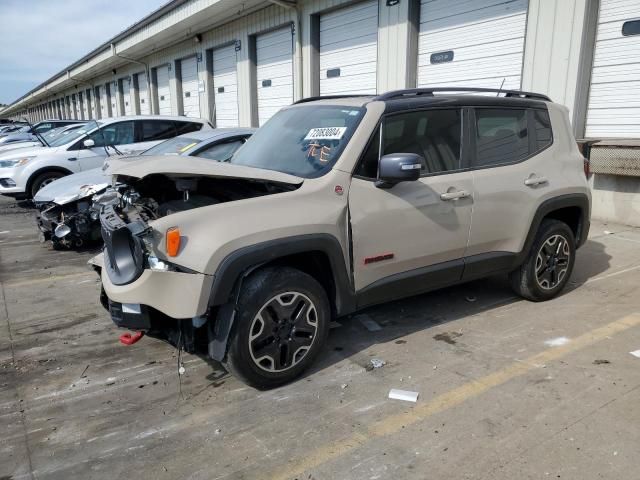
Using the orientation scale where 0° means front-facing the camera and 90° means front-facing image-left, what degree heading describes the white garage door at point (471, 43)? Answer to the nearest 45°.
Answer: approximately 45°

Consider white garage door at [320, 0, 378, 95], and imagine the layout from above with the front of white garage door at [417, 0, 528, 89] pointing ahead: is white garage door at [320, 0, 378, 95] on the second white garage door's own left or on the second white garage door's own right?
on the second white garage door's own right

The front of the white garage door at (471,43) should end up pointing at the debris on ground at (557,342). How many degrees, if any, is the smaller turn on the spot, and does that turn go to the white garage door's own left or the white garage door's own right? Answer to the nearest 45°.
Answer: approximately 45° to the white garage door's own left

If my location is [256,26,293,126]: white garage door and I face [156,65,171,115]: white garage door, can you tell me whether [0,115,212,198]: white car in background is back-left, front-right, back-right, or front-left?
back-left

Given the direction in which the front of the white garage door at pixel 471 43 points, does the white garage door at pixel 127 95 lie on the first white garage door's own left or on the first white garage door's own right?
on the first white garage door's own right

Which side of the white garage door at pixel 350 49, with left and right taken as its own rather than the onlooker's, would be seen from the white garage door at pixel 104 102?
right

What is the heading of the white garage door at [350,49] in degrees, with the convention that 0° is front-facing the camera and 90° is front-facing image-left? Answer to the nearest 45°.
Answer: approximately 45°

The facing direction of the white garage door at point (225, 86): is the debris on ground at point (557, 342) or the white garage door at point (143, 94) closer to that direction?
the debris on ground

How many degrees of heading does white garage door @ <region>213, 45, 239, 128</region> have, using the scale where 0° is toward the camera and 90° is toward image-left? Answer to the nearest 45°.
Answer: approximately 45°

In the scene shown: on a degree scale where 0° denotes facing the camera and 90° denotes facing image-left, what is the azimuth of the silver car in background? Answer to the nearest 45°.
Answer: approximately 45°
